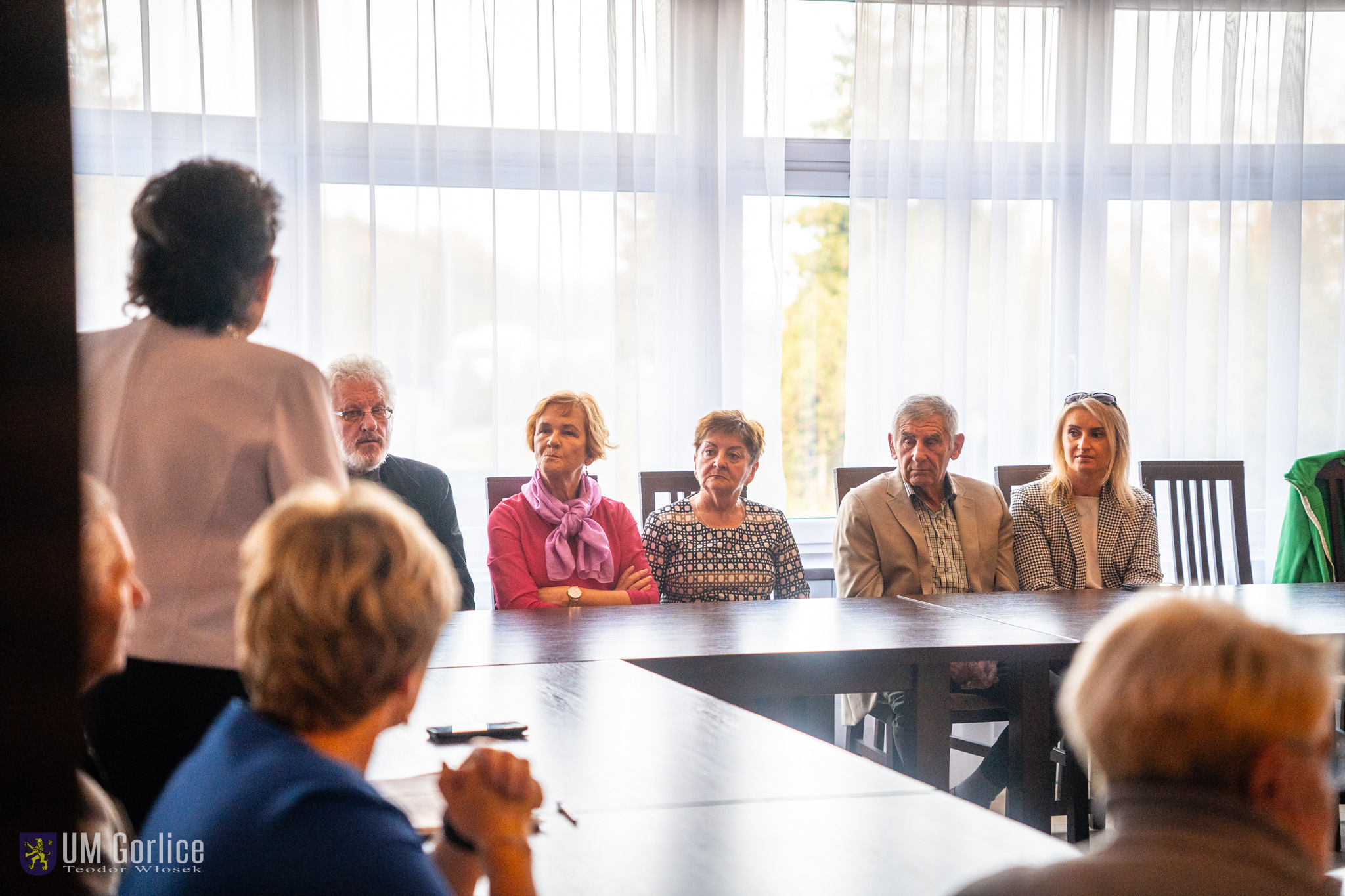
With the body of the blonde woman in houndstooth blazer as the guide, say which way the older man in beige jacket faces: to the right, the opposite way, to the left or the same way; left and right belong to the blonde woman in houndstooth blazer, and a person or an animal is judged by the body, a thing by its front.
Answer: the same way

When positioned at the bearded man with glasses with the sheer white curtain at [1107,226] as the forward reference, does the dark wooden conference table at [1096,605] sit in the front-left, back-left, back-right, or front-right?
front-right

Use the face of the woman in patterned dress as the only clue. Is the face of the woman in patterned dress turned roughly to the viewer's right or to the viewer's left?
to the viewer's left

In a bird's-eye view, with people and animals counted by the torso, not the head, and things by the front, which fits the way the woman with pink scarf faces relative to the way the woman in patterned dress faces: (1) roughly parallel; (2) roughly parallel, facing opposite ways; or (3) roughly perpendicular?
roughly parallel

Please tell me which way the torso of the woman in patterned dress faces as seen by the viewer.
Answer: toward the camera

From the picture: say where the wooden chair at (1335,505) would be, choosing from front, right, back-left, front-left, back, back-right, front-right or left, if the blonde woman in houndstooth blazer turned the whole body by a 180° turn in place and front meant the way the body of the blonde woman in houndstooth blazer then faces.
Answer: front-right

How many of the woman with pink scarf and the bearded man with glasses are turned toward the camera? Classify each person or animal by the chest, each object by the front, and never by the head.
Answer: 2

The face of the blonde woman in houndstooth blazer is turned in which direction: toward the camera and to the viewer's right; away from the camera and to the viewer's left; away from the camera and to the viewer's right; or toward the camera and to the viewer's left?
toward the camera and to the viewer's left

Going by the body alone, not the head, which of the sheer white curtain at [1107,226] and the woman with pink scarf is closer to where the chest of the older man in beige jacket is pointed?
the woman with pink scarf

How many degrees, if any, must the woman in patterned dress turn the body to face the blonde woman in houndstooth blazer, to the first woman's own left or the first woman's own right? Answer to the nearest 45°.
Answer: approximately 90° to the first woman's own left

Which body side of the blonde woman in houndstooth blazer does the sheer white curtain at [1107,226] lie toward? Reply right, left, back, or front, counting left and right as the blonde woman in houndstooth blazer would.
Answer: back

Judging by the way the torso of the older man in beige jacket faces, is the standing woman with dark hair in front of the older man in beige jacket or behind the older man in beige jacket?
in front

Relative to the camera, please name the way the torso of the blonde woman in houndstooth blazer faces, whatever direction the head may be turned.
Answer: toward the camera

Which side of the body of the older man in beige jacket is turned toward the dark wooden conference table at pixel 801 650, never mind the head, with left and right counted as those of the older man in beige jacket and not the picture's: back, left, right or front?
front

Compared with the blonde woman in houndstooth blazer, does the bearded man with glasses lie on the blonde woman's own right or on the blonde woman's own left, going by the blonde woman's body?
on the blonde woman's own right

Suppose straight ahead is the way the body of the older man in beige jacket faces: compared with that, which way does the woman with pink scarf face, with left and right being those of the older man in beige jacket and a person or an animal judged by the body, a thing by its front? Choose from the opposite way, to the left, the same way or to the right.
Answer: the same way
